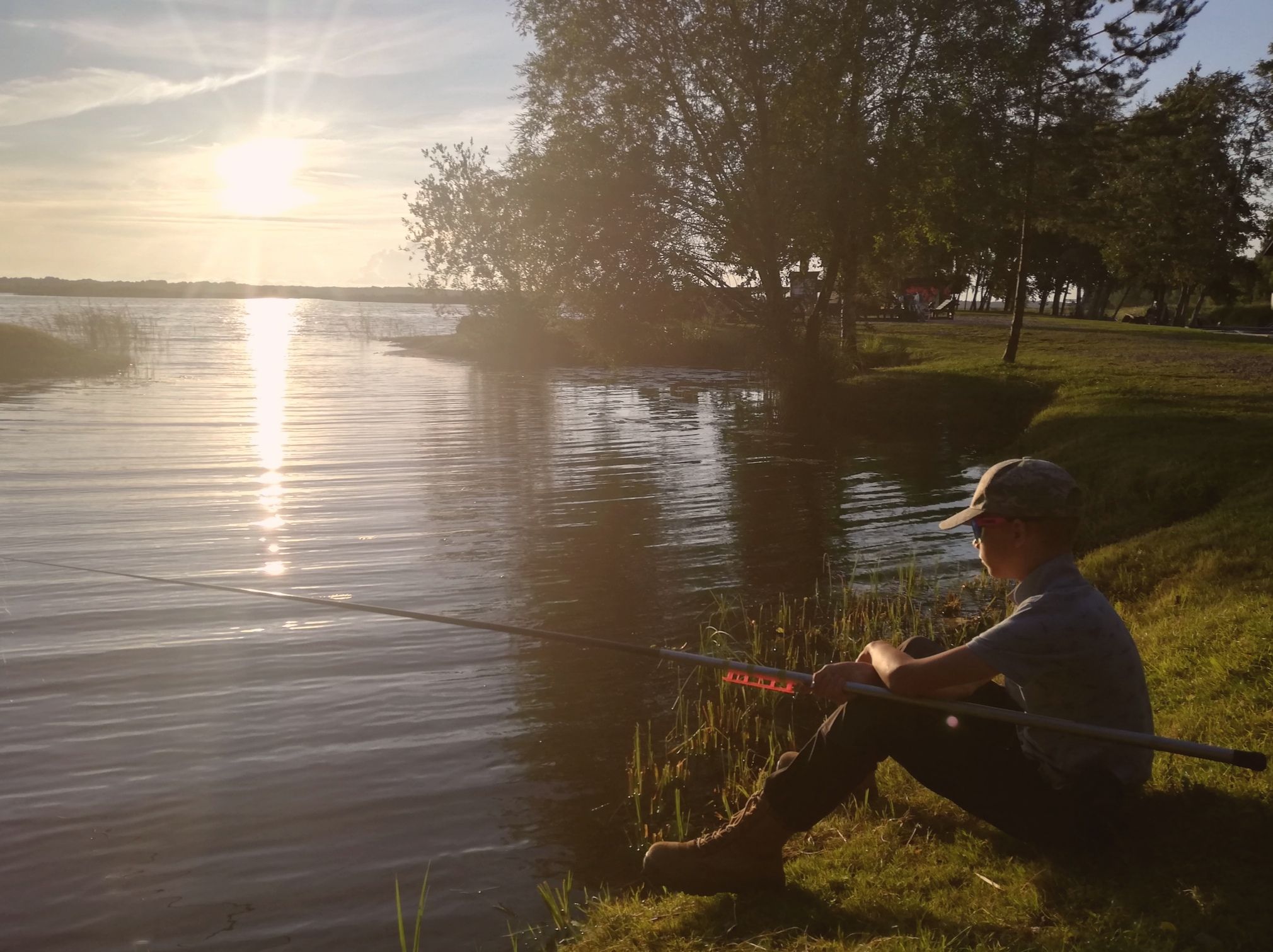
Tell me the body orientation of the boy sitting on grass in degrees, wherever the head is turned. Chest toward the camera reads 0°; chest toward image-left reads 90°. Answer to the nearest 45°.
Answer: approximately 90°
